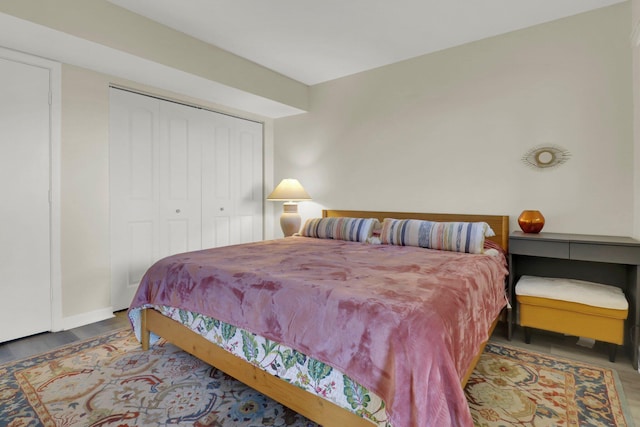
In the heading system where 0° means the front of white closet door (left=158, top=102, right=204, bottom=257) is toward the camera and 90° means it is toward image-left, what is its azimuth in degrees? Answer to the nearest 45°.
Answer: approximately 315°

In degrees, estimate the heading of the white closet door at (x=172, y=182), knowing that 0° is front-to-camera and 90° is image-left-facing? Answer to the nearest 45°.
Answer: approximately 315°

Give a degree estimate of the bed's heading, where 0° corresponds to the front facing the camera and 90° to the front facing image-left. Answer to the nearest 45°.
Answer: approximately 45°

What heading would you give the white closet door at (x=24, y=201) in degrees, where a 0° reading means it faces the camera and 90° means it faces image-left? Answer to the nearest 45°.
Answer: approximately 315°

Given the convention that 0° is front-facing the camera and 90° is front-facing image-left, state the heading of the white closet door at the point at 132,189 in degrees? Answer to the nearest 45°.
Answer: approximately 315°

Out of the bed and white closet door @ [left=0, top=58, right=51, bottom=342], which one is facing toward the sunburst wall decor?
the white closet door
